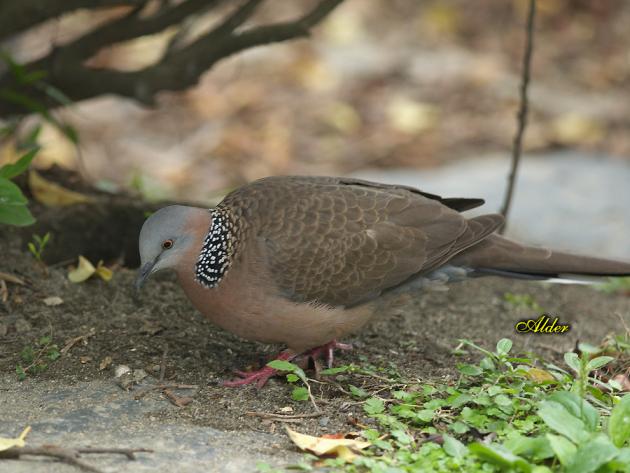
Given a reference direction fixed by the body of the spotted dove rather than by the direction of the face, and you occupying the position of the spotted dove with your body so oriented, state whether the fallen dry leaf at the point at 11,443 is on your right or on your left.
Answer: on your left

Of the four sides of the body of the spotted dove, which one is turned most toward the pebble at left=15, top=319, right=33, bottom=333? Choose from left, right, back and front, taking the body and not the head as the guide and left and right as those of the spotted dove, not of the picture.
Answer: front

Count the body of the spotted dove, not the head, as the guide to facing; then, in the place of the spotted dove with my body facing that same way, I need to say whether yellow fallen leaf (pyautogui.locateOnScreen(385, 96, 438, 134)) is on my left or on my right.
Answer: on my right

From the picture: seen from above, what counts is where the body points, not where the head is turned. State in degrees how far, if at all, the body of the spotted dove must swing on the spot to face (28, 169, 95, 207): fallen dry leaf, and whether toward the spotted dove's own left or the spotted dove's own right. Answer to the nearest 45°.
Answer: approximately 45° to the spotted dove's own right

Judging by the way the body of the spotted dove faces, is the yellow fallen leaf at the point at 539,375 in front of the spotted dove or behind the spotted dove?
behind

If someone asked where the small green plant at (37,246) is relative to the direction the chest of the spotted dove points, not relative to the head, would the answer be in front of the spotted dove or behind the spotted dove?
in front

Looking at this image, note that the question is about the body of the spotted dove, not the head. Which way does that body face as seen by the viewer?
to the viewer's left

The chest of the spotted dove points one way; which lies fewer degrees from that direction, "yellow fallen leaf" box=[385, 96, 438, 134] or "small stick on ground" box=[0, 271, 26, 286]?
the small stick on ground

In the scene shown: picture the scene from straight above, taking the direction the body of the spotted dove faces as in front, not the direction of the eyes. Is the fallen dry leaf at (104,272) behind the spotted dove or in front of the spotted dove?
in front

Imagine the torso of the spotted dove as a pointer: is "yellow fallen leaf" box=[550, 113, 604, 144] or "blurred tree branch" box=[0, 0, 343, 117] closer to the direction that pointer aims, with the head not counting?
the blurred tree branch

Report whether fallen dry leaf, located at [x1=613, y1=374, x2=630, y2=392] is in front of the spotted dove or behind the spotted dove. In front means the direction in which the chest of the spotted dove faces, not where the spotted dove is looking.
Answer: behind
